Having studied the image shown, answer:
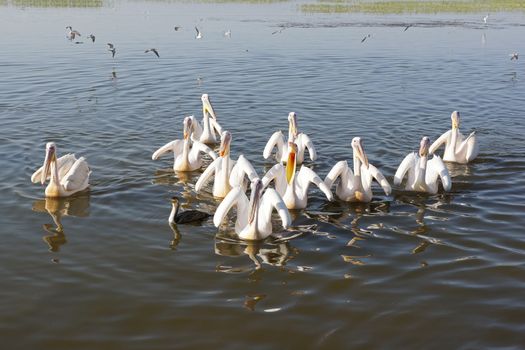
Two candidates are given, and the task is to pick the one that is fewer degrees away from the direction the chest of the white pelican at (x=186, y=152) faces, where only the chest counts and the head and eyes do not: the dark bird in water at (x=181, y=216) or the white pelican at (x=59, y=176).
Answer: the dark bird in water

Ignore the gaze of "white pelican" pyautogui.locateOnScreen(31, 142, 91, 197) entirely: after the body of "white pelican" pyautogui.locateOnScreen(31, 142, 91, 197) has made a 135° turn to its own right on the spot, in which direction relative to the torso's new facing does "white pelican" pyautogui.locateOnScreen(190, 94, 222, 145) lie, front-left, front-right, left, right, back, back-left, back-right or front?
front-right

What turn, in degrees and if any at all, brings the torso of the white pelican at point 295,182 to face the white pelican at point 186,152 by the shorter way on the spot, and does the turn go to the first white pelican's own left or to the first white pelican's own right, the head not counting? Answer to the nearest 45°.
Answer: approximately 135° to the first white pelican's own right

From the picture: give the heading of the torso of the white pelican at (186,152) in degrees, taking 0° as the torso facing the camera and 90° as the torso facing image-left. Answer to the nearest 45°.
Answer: approximately 0°

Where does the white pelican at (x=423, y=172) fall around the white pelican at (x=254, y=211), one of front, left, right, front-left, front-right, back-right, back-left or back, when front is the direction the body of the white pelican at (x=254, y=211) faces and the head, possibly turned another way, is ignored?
back-left

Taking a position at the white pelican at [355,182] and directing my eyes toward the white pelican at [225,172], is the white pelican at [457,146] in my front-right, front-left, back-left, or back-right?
back-right

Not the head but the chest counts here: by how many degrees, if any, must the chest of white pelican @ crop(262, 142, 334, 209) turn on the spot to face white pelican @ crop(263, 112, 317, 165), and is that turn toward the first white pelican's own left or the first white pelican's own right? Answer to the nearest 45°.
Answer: approximately 180°

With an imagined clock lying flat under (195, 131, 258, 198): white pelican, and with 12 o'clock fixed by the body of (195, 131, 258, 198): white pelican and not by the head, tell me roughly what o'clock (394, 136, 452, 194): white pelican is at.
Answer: (394, 136, 452, 194): white pelican is roughly at 9 o'clock from (195, 131, 258, 198): white pelican.
